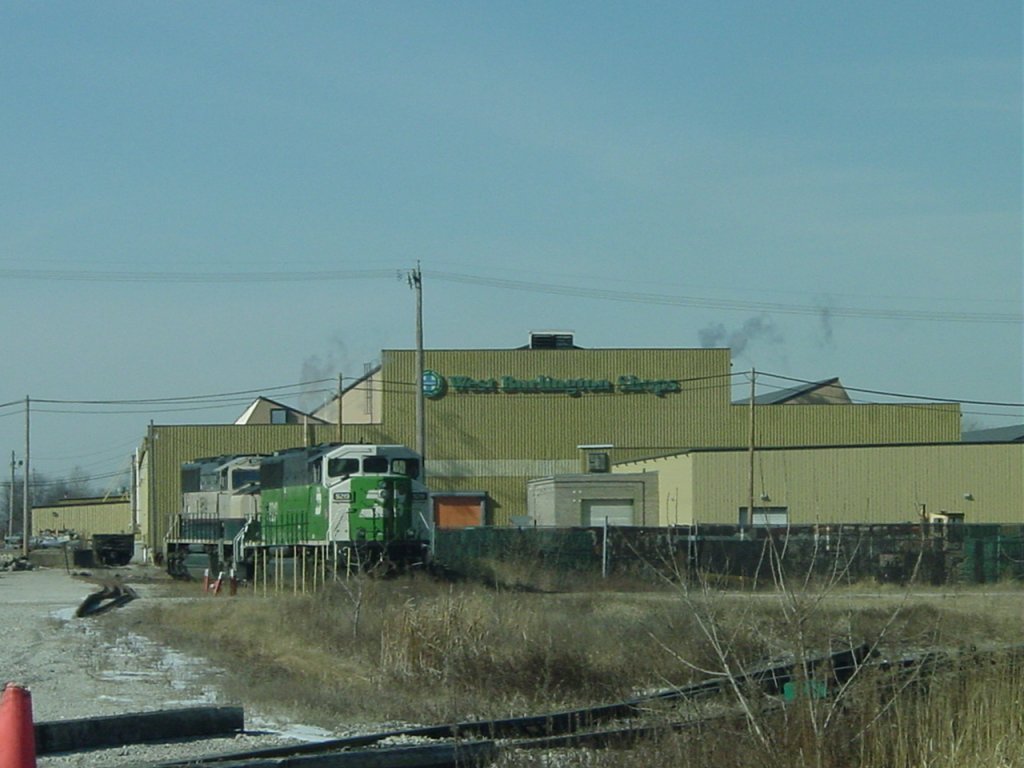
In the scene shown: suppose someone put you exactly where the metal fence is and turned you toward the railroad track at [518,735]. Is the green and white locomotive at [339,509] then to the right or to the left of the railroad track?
right

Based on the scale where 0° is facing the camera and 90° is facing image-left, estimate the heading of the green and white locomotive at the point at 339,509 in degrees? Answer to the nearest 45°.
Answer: approximately 315°

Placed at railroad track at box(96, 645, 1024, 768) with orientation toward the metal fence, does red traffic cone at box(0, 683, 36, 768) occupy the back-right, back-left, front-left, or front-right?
back-left

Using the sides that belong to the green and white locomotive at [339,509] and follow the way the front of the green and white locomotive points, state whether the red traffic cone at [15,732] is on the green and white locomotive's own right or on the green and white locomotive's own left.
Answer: on the green and white locomotive's own right

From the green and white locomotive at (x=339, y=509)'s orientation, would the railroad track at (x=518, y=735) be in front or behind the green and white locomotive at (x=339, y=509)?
in front

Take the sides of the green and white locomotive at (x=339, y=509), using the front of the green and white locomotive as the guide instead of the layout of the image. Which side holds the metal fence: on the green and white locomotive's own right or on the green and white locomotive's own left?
on the green and white locomotive's own left

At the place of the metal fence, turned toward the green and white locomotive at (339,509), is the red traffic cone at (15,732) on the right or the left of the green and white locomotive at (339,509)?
left
